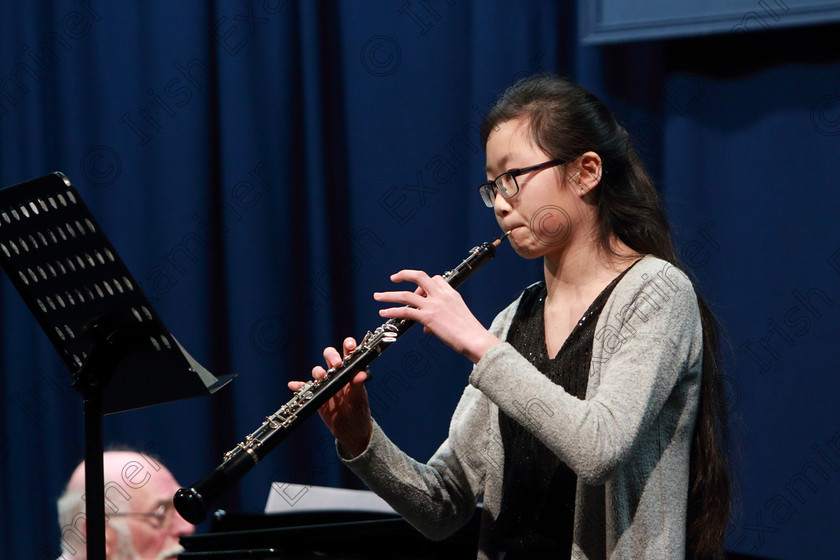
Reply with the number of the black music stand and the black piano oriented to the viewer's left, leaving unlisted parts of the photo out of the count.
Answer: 1

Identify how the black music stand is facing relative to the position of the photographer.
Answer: facing away from the viewer and to the right of the viewer

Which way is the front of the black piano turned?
to the viewer's left
